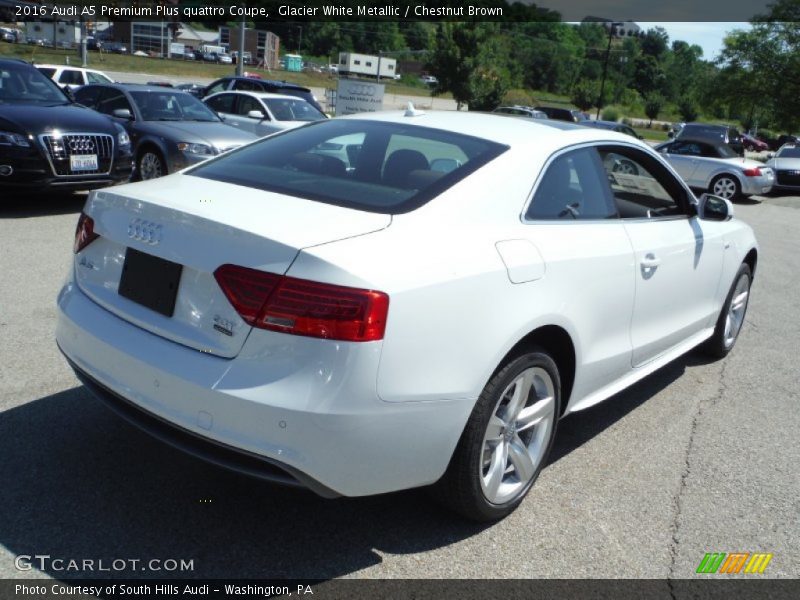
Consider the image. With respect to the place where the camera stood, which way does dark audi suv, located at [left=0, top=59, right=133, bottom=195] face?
facing the viewer and to the right of the viewer

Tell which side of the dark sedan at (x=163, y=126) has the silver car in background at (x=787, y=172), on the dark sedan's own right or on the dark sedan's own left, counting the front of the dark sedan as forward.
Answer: on the dark sedan's own left

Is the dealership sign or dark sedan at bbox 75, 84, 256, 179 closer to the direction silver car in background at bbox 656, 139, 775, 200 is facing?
the dealership sign

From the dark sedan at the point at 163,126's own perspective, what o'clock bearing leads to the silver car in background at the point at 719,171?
The silver car in background is roughly at 10 o'clock from the dark sedan.

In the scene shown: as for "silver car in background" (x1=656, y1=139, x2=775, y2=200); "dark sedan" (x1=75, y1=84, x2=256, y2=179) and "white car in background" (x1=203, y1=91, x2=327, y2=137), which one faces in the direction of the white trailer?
"silver car in background" (x1=656, y1=139, x2=775, y2=200)

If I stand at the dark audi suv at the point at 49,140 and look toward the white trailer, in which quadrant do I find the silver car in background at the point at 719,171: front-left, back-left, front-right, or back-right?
front-right

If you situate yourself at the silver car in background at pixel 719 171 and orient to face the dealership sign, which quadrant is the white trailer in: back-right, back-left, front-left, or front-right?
front-right

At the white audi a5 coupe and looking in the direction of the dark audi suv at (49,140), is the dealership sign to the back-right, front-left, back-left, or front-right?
front-right

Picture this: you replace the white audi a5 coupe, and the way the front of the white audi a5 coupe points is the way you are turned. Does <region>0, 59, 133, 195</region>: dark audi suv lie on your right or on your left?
on your left

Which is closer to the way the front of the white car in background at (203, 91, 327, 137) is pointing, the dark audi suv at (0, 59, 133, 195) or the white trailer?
the dark audi suv

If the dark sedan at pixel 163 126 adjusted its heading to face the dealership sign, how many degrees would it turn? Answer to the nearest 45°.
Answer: approximately 90° to its left

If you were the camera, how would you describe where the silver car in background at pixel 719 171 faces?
facing away from the viewer and to the left of the viewer

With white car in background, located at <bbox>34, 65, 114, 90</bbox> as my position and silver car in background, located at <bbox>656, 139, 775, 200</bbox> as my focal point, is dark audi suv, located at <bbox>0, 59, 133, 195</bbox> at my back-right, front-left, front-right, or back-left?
front-right

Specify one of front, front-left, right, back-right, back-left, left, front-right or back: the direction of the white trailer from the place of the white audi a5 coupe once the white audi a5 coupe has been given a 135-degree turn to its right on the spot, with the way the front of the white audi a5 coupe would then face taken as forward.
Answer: back

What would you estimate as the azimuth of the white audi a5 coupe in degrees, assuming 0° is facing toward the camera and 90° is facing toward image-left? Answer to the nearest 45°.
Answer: approximately 225°

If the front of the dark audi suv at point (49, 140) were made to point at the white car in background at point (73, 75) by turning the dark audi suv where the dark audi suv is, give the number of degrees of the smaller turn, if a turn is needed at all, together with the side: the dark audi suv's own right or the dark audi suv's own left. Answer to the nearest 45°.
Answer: approximately 135° to the dark audi suv's own left
